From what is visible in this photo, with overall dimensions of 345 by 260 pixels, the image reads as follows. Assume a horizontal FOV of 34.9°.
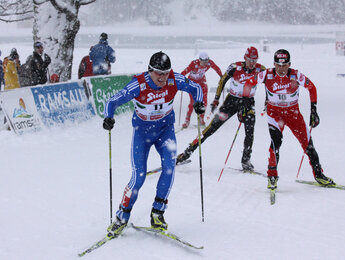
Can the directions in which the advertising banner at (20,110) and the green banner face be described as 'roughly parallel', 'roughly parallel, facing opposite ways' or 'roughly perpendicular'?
roughly parallel

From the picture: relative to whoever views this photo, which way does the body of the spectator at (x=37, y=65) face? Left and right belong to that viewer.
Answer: facing the viewer and to the right of the viewer

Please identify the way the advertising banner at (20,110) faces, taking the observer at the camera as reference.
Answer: facing the viewer

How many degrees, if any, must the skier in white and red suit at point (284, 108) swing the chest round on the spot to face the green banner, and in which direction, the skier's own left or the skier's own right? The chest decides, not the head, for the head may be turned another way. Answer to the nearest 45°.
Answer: approximately 135° to the skier's own right

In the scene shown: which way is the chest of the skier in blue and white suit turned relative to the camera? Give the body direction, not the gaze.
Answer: toward the camera

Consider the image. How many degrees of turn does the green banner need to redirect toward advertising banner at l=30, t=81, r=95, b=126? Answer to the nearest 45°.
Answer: approximately 45° to its right

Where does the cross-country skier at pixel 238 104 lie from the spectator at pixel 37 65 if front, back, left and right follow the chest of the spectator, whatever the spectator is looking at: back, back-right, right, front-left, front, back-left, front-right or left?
front

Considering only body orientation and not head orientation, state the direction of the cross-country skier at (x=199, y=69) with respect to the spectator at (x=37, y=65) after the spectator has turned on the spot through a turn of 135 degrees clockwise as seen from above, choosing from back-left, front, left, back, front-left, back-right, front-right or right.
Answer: back

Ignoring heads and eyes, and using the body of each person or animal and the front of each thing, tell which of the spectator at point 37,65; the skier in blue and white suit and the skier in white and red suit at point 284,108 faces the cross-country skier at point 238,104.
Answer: the spectator

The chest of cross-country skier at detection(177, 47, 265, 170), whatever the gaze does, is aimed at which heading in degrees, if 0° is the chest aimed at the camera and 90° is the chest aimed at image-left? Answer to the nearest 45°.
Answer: approximately 315°

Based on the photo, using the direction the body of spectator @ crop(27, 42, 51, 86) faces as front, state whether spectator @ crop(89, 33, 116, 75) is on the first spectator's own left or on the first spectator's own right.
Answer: on the first spectator's own left

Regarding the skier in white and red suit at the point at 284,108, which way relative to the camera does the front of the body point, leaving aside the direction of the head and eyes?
toward the camera

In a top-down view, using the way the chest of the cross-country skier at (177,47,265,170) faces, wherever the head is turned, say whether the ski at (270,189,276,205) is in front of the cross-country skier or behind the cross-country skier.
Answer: in front

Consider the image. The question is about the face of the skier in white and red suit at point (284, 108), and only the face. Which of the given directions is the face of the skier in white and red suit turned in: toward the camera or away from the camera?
toward the camera
